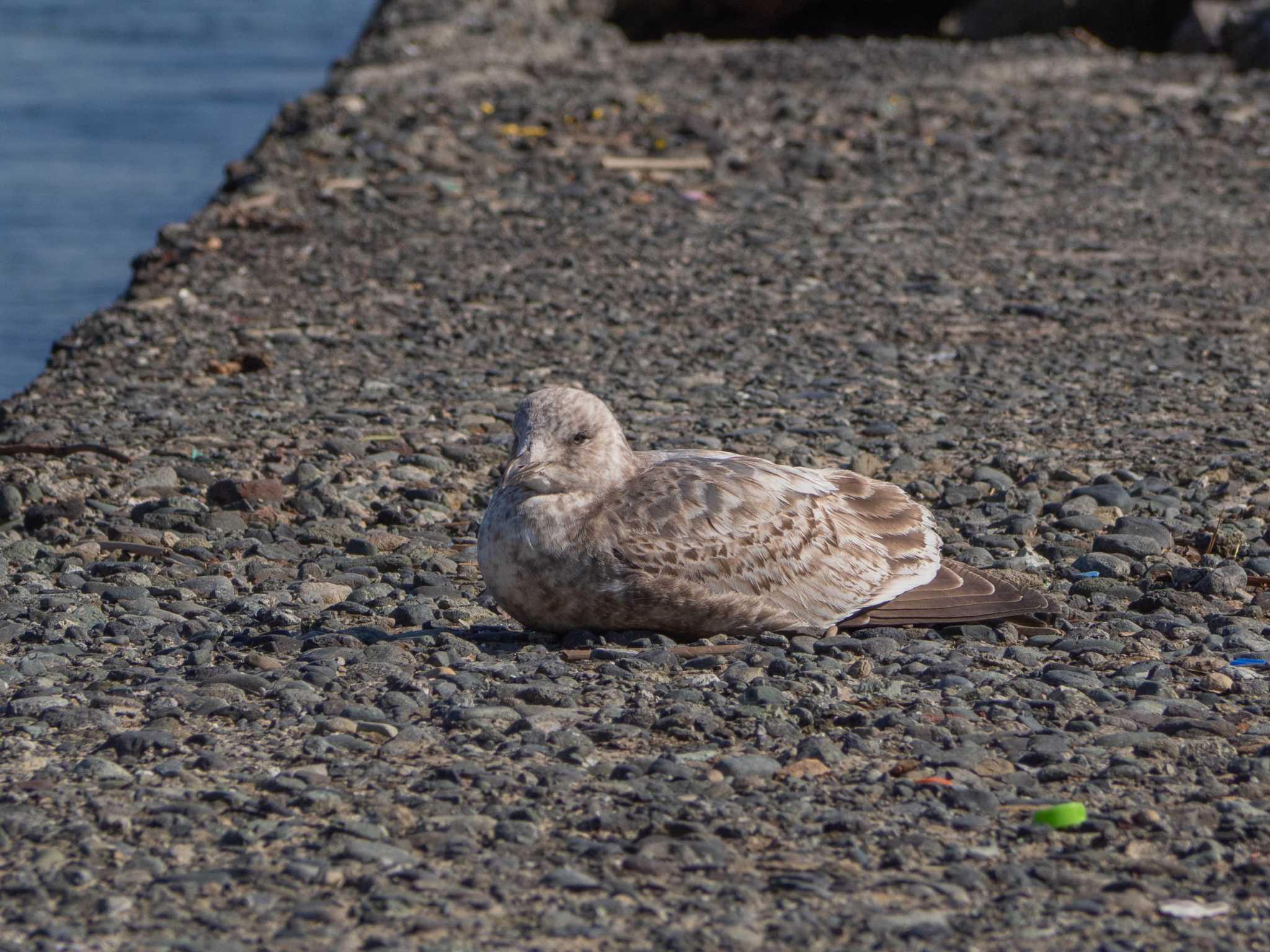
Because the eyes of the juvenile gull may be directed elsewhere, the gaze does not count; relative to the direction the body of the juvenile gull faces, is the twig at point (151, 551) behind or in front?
in front

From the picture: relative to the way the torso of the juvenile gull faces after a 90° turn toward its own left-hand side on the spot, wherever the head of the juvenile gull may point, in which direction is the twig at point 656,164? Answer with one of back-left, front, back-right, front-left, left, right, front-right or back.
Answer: back

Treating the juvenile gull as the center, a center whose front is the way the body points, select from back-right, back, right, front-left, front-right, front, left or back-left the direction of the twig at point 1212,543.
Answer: back-right

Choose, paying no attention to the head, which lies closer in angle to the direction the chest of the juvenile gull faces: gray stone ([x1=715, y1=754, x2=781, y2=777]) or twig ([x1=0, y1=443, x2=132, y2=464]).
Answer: the twig

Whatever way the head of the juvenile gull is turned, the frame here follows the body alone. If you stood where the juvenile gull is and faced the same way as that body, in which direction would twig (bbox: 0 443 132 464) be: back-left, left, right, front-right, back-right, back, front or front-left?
front-right

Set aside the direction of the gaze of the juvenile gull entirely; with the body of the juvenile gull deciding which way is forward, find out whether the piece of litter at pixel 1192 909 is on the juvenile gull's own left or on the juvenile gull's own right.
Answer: on the juvenile gull's own left

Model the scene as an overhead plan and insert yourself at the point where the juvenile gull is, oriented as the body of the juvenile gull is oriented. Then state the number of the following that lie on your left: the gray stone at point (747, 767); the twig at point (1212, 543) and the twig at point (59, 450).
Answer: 1

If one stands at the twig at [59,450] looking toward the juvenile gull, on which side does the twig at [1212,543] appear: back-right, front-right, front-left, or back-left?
front-left

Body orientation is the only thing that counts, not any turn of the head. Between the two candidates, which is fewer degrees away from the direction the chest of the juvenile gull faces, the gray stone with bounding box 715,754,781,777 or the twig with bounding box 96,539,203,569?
the twig

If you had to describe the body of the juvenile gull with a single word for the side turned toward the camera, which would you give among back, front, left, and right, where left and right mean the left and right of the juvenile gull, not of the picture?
left

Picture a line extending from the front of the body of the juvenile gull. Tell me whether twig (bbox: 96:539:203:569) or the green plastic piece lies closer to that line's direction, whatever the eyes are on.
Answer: the twig

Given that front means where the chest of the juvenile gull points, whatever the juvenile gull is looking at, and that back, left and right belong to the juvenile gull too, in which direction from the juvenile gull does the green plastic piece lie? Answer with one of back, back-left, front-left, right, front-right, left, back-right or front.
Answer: back-left

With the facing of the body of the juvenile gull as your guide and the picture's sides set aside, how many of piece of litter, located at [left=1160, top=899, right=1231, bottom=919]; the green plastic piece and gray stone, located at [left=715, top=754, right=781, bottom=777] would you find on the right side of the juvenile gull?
0
